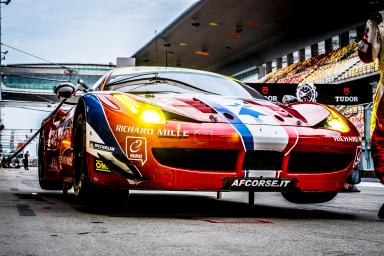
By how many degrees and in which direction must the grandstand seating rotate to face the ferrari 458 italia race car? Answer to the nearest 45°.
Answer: approximately 45° to its left

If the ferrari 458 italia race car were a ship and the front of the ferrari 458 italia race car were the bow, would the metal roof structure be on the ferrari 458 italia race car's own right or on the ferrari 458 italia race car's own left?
on the ferrari 458 italia race car's own left

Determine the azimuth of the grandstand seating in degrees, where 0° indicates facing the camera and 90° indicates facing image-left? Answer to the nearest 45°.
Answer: approximately 45°

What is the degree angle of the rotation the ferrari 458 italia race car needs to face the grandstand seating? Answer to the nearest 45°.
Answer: approximately 135° to its left

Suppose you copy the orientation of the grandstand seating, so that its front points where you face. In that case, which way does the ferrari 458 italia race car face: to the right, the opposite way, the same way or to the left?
to the left
